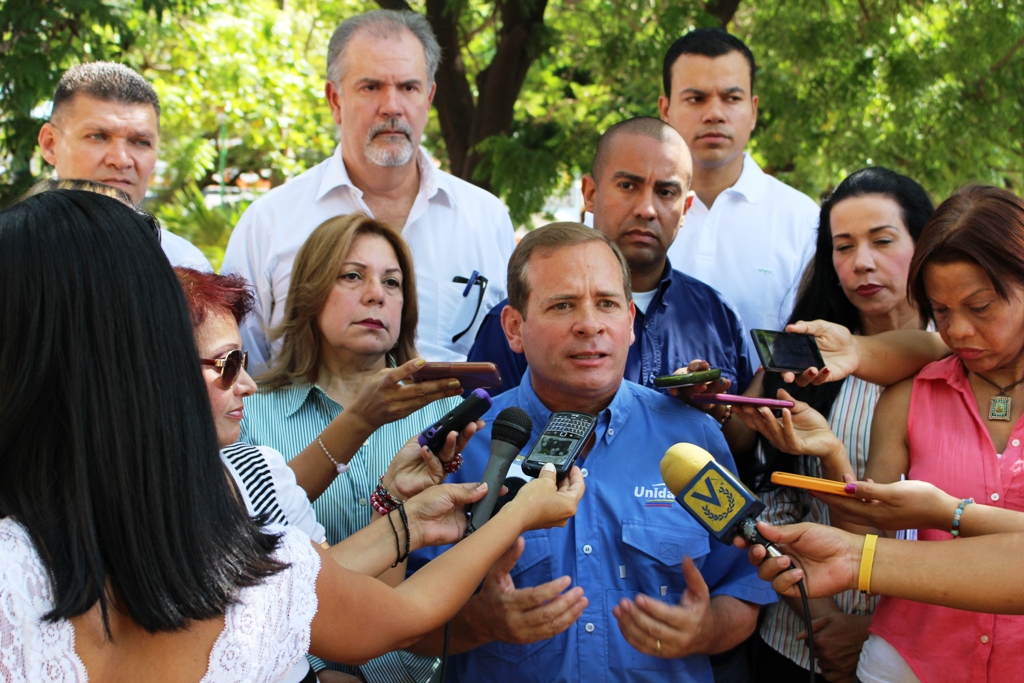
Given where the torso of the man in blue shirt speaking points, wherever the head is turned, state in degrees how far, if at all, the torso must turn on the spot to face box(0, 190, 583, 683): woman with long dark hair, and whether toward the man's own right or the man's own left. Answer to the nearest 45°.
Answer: approximately 45° to the man's own right

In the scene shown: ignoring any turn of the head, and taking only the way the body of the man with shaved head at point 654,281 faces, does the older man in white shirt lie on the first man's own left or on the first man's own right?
on the first man's own right

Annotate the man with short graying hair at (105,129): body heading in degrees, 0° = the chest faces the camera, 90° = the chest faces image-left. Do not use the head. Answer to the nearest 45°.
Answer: approximately 315°

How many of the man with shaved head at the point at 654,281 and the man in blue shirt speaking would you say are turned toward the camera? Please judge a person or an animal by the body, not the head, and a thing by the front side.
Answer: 2

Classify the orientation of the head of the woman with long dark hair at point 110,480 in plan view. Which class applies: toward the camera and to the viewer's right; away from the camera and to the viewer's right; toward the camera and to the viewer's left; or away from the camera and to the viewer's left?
away from the camera and to the viewer's right

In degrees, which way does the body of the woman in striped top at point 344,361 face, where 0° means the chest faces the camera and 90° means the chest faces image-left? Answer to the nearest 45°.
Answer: approximately 315°
